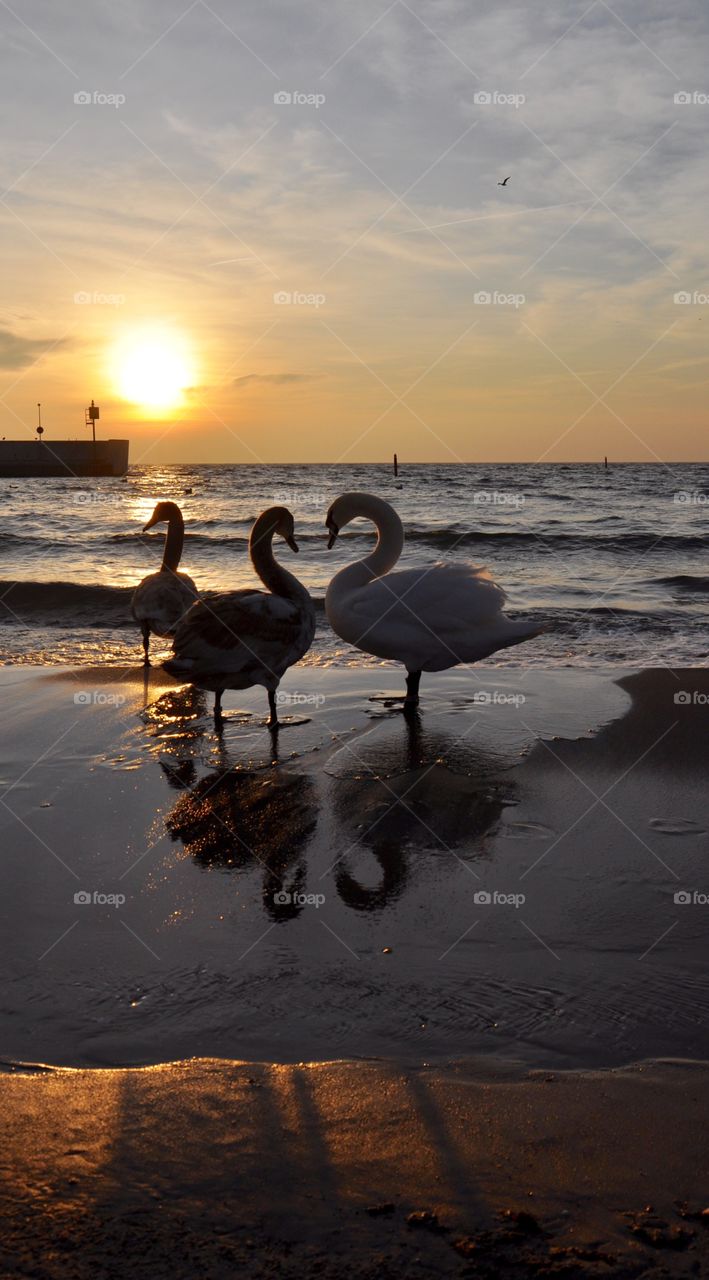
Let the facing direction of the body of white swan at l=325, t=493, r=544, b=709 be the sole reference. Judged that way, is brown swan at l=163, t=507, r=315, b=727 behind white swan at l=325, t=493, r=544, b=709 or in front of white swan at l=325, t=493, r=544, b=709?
in front

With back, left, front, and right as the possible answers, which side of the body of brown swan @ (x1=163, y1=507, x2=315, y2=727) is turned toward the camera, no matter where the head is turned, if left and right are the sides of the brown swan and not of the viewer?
right

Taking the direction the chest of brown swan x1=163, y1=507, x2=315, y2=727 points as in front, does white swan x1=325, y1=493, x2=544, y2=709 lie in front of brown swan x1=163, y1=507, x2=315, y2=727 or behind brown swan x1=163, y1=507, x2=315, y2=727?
in front

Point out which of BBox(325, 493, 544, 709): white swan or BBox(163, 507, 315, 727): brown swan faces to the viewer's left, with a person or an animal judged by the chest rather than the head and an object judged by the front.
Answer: BBox(325, 493, 544, 709): white swan

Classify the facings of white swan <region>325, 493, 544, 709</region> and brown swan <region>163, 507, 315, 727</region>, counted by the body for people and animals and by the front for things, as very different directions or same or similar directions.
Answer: very different directions

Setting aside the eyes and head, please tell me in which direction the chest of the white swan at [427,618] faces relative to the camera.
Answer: to the viewer's left

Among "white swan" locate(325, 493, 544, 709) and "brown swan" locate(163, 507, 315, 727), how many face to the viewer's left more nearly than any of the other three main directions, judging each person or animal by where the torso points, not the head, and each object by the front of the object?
1
